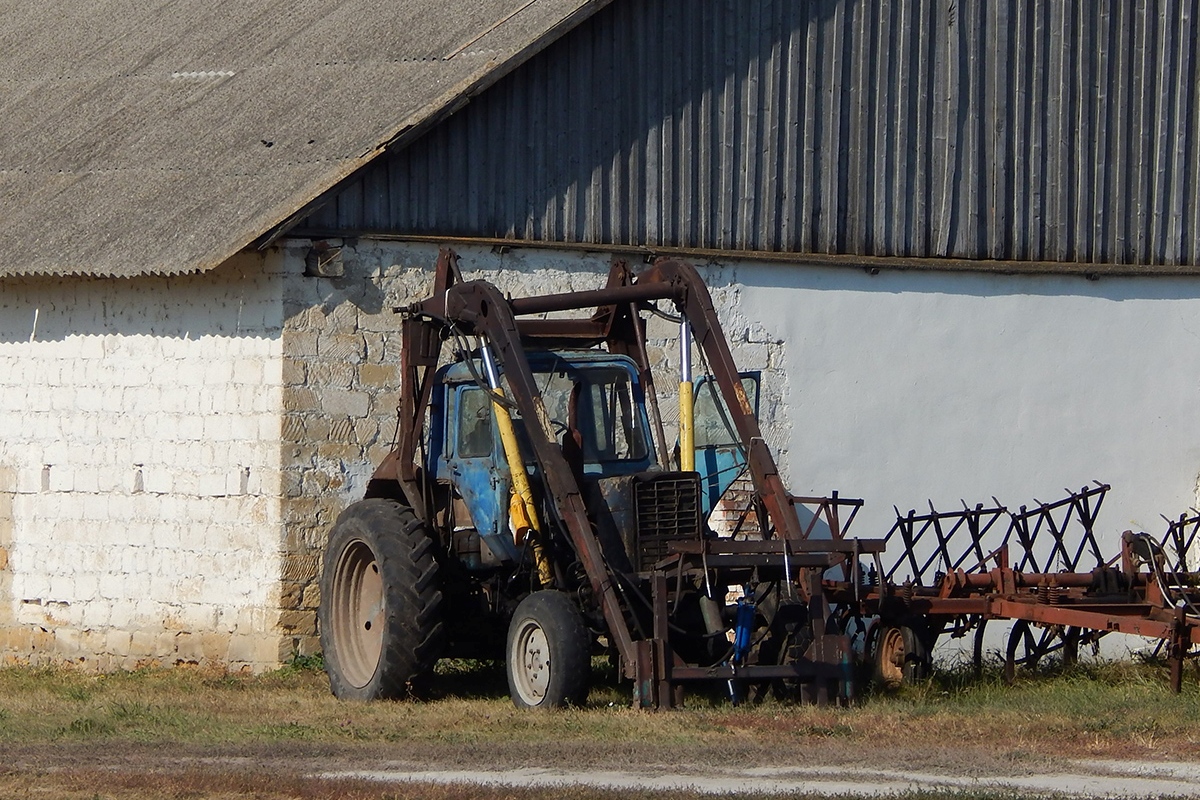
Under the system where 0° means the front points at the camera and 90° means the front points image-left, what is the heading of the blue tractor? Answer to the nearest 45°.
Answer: approximately 315°

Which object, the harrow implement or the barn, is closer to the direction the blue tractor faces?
the harrow implement

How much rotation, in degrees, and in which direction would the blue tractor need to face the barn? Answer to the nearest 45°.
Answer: approximately 135° to its left

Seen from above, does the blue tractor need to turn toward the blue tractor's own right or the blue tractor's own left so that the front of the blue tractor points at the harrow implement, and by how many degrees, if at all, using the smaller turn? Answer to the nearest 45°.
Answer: approximately 45° to the blue tractor's own left
